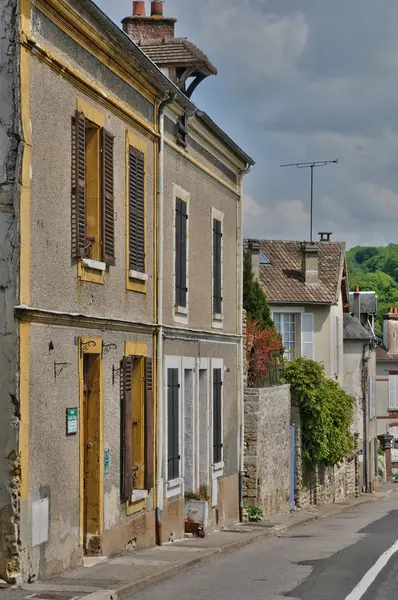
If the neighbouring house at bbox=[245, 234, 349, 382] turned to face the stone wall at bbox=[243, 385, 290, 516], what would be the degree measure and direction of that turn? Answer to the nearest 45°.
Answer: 0° — it already faces it

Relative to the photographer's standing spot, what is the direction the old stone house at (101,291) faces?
facing the viewer and to the right of the viewer

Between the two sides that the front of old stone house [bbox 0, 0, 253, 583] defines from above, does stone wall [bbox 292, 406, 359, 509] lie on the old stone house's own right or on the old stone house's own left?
on the old stone house's own left

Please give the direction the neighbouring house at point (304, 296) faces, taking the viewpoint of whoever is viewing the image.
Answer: facing the viewer

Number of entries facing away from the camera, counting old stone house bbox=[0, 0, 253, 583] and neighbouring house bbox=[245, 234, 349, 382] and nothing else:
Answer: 0

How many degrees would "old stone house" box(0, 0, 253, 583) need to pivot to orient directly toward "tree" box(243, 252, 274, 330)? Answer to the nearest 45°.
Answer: approximately 135° to its left

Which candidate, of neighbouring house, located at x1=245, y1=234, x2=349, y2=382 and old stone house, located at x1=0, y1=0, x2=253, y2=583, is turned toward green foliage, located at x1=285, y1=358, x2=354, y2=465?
the neighbouring house

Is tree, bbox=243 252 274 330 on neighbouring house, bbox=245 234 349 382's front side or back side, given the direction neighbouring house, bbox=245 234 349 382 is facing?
on the front side

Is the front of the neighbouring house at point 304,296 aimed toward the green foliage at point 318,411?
yes

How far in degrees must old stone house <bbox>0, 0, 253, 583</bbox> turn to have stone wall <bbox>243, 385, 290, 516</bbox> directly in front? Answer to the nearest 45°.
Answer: approximately 135° to its left

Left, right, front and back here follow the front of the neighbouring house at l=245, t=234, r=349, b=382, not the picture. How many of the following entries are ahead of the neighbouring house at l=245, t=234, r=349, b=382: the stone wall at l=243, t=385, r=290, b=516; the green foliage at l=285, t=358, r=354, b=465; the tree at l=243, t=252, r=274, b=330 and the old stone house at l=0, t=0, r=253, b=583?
4
